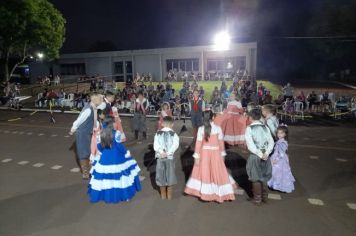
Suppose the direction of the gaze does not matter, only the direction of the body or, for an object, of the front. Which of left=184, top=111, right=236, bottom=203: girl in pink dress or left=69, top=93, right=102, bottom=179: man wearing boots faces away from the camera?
the girl in pink dress

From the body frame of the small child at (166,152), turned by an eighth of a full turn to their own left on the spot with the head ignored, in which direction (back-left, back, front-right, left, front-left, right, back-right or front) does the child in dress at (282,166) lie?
back-right

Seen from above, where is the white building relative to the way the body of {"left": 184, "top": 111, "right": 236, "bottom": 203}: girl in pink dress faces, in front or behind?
in front

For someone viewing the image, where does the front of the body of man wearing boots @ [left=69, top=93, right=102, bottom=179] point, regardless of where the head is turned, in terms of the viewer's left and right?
facing to the right of the viewer

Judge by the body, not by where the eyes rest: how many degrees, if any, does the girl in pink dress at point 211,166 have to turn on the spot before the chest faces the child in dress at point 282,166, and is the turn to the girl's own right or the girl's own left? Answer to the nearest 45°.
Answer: approximately 45° to the girl's own right

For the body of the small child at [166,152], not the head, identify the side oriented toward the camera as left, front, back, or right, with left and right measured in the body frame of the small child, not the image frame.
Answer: back

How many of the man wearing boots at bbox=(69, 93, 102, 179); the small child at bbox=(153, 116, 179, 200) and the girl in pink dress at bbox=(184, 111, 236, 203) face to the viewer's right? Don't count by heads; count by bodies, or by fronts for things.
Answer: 1

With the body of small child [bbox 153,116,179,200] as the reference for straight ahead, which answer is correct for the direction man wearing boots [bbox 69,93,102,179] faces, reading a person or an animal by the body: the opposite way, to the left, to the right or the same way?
to the right

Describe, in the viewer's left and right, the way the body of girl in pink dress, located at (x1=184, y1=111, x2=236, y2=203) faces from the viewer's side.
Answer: facing away from the viewer

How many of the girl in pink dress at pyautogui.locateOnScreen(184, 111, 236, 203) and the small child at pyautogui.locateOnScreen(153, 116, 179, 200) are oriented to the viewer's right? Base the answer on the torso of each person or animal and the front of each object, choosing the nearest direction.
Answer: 0

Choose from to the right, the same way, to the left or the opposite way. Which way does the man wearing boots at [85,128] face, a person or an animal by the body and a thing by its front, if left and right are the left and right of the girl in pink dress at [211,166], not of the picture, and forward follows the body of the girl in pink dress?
to the right

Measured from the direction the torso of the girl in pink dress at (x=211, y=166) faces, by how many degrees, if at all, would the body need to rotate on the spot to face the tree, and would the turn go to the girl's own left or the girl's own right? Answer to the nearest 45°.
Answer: approximately 45° to the girl's own left
